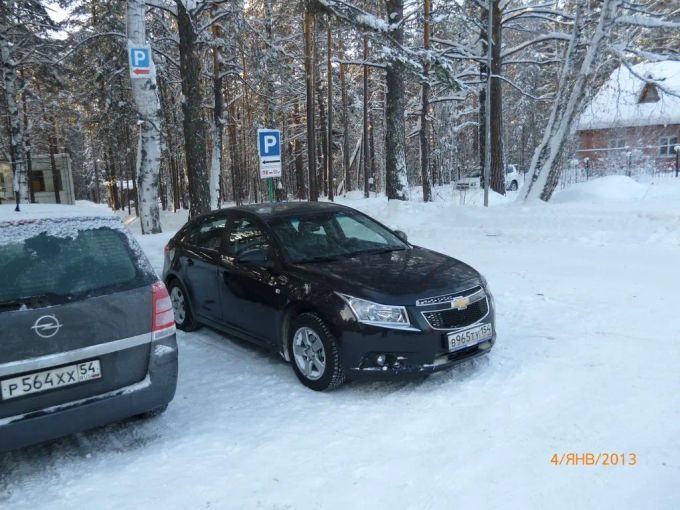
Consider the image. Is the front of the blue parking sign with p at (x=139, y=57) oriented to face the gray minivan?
yes

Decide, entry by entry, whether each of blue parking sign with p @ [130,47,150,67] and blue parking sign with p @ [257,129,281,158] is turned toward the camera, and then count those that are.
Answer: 2

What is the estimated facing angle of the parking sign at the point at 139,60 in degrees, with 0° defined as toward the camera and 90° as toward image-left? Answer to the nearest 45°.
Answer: approximately 0°

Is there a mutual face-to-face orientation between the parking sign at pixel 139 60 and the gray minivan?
yes

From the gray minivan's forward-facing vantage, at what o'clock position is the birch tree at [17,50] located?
The birch tree is roughly at 12 o'clock from the gray minivan.

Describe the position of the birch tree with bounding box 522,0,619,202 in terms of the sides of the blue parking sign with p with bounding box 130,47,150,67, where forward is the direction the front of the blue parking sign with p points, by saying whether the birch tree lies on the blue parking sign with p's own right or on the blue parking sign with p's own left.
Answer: on the blue parking sign with p's own left

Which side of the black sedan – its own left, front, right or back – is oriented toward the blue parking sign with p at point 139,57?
back

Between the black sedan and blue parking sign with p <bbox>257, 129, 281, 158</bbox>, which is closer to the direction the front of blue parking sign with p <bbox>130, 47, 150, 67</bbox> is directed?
the black sedan

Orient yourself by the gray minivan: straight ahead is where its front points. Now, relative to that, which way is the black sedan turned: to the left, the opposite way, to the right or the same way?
the opposite way

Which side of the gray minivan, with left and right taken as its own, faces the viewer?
back
